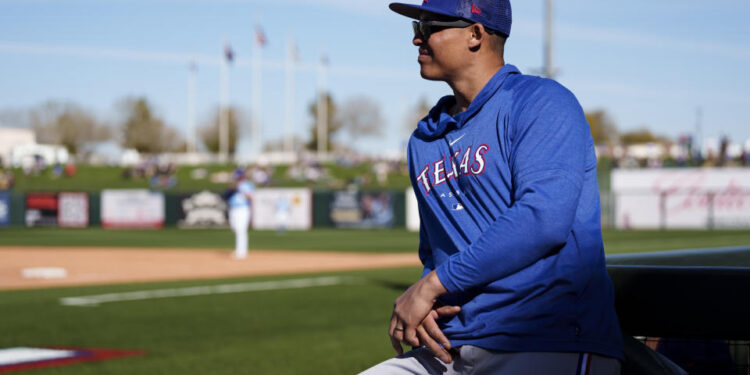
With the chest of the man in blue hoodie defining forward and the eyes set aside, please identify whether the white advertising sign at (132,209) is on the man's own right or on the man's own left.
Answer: on the man's own right

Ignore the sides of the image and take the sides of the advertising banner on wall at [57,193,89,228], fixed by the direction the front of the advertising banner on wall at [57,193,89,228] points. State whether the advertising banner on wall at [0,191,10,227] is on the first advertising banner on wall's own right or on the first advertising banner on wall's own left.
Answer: on the first advertising banner on wall's own right

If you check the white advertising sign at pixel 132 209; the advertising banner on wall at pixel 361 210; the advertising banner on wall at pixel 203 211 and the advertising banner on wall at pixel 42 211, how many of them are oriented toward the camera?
4

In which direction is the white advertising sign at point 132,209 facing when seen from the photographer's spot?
facing the viewer

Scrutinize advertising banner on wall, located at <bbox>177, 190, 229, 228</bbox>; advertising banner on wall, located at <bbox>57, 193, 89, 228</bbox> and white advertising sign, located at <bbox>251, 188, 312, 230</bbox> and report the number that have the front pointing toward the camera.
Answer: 3

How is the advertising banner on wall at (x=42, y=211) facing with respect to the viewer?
toward the camera

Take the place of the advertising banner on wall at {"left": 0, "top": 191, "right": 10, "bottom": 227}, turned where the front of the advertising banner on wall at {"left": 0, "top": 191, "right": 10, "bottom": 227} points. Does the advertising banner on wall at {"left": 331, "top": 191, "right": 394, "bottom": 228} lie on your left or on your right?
on your left

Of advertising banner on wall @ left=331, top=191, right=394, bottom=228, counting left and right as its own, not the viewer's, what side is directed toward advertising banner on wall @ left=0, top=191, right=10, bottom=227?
right

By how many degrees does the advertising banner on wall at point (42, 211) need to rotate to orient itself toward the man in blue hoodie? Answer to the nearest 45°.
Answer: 0° — it already faces them

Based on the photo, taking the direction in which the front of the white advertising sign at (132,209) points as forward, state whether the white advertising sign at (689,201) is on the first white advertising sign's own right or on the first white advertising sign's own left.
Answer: on the first white advertising sign's own left

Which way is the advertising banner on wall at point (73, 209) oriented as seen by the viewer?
toward the camera

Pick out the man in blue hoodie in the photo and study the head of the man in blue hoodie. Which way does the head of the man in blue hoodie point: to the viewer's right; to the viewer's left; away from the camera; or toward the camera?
to the viewer's left

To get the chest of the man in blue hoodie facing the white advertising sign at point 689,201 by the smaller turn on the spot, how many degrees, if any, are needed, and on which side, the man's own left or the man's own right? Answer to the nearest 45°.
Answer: approximately 135° to the man's own right

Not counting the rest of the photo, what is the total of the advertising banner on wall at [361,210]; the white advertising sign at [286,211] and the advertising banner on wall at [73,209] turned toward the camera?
3
